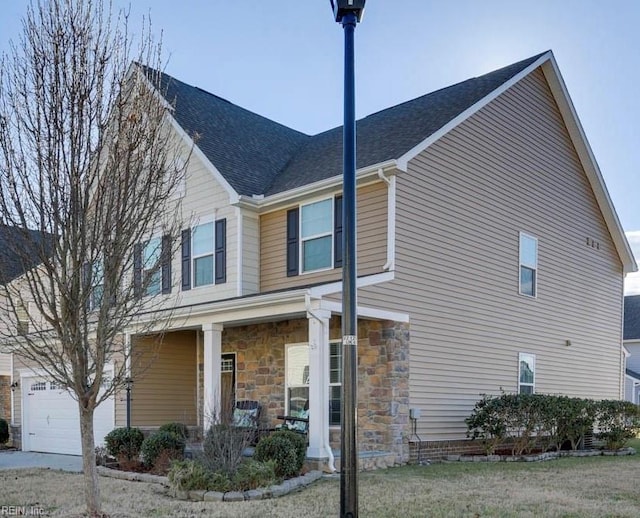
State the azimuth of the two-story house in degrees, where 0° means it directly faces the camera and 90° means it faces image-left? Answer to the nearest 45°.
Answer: approximately 45°

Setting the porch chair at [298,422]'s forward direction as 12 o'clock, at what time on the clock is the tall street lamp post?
The tall street lamp post is roughly at 9 o'clock from the porch chair.

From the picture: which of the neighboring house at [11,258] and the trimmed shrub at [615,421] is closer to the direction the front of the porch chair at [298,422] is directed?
the neighboring house

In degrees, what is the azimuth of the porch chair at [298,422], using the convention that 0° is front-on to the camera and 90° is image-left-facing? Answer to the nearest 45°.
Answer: approximately 90°

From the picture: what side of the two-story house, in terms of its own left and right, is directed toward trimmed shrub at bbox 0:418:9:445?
right
